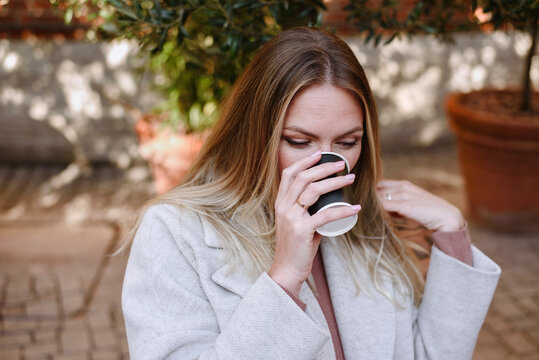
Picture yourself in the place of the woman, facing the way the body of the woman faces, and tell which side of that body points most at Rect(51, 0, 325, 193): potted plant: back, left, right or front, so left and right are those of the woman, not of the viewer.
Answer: back

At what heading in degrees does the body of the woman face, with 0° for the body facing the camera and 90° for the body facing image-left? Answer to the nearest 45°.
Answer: approximately 315°

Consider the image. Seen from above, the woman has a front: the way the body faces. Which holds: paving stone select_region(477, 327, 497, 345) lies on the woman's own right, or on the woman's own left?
on the woman's own left
